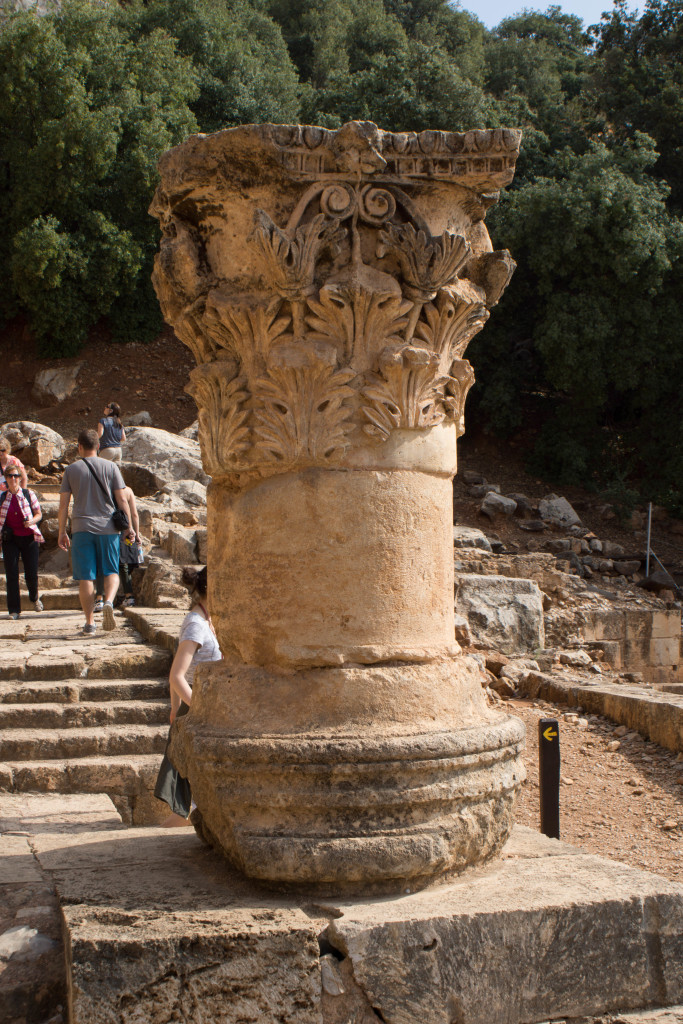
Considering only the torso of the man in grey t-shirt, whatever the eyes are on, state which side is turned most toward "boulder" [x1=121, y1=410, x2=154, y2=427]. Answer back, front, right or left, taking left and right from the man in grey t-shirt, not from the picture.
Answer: front

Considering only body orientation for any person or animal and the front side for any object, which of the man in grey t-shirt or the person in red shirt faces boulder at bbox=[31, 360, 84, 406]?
the man in grey t-shirt

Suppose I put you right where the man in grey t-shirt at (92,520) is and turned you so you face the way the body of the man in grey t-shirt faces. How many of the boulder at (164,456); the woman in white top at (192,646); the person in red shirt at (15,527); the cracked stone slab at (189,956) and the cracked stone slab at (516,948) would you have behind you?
3

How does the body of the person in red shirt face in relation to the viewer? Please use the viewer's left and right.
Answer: facing the viewer

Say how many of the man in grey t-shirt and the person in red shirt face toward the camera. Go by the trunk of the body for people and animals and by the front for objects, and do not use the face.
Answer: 1

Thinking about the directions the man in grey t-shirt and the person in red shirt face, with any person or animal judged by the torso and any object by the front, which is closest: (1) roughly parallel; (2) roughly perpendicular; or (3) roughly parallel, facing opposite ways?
roughly parallel, facing opposite ways

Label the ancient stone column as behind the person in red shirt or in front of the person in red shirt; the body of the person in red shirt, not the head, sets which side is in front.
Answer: in front

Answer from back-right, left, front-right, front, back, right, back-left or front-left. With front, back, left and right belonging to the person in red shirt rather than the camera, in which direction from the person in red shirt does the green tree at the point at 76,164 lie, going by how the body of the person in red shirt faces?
back

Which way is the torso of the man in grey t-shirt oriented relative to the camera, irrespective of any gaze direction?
away from the camera

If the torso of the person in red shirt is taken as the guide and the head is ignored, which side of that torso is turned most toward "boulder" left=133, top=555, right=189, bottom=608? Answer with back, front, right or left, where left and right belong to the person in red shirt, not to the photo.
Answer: left

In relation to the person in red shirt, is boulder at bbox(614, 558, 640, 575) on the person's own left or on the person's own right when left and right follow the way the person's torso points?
on the person's own left

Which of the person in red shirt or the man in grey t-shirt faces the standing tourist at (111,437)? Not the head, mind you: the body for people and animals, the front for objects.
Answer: the man in grey t-shirt

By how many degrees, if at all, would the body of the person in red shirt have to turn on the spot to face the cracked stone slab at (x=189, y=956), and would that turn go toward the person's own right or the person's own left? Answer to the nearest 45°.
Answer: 0° — they already face it

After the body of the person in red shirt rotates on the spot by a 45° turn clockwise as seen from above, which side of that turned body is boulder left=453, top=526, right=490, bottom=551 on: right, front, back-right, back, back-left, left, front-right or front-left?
back
